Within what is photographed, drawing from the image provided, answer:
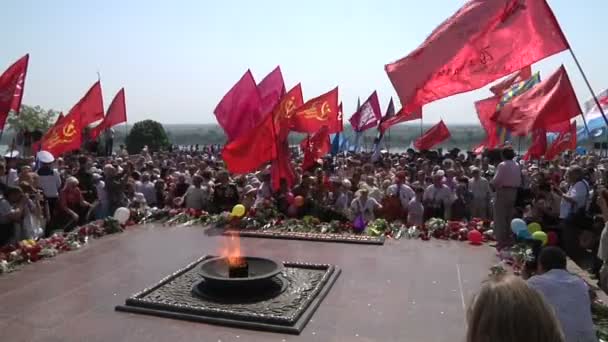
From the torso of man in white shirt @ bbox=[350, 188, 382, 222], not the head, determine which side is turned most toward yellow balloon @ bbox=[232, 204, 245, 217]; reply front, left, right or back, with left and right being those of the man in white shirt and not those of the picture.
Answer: right

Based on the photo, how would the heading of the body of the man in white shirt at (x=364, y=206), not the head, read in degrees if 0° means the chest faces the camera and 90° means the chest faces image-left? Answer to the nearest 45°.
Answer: approximately 0°

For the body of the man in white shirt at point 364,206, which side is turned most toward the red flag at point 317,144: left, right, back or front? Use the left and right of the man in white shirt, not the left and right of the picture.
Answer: back

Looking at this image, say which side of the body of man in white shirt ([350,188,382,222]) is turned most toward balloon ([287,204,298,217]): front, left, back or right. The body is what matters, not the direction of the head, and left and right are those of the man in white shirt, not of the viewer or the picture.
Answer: right

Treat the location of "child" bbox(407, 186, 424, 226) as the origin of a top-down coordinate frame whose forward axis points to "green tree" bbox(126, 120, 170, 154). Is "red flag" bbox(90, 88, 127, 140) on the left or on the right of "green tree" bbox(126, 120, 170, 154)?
left

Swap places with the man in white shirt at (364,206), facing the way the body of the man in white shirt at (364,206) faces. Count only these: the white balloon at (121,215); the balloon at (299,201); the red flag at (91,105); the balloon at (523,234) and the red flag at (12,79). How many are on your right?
4

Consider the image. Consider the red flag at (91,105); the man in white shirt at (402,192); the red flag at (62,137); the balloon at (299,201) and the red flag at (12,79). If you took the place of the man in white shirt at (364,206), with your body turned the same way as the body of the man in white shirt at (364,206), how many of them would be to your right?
4

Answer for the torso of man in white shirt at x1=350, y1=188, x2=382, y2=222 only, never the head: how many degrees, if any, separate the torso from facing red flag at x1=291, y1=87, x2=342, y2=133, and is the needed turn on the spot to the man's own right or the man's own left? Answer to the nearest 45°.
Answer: approximately 180°

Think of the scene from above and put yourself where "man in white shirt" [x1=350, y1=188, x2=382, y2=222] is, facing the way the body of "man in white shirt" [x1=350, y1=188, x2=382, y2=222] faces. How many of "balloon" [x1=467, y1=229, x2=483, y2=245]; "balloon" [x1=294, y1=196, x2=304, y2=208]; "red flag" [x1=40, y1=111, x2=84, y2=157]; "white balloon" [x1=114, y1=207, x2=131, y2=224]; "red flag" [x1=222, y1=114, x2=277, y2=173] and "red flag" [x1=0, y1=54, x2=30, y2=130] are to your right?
5

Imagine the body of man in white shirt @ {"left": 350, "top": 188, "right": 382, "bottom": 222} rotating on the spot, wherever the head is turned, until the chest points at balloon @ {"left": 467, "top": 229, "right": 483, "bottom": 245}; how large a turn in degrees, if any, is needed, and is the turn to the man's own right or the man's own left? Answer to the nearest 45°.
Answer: approximately 45° to the man's own left

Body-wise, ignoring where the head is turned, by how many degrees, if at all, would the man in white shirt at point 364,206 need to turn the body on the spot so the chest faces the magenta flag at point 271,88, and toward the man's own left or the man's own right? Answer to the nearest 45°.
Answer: approximately 135° to the man's own right

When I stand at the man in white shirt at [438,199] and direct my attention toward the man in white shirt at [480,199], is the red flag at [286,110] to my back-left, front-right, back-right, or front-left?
back-left

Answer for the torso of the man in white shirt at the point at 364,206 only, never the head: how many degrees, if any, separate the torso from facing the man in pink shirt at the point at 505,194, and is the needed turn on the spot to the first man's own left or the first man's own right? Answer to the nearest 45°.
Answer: approximately 45° to the first man's own left
